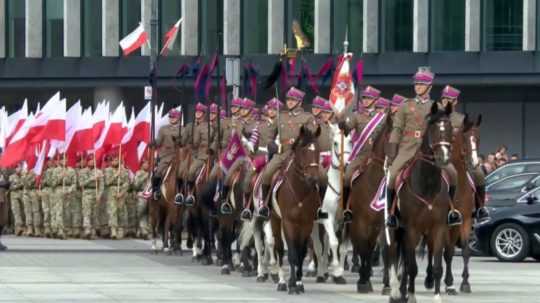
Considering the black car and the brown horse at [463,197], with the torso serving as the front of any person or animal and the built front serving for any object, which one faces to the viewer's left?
the black car

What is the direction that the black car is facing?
to the viewer's left

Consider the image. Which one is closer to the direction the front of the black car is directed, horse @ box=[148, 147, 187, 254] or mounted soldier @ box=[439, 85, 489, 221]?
the horse

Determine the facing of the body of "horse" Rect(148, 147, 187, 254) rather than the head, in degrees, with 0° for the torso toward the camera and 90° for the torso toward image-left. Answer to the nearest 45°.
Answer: approximately 315°

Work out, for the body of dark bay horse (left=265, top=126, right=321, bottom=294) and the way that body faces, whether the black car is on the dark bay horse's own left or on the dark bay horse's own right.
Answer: on the dark bay horse's own left

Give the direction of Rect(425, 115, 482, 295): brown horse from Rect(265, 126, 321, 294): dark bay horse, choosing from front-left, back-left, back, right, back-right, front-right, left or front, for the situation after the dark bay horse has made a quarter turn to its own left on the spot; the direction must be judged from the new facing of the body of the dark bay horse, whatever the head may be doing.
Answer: front-right
